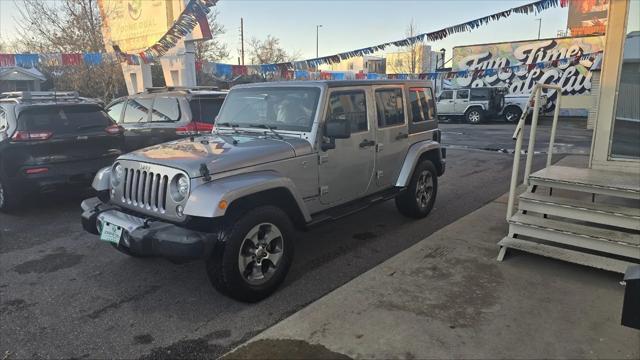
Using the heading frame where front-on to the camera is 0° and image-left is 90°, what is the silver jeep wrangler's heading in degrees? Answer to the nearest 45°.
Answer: approximately 45°

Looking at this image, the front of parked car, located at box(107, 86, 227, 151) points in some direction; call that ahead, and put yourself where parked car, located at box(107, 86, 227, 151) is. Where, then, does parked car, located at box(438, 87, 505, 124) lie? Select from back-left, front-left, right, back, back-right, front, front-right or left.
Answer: right

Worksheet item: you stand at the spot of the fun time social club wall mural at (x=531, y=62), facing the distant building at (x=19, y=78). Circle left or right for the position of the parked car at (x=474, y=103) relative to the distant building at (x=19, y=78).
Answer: left

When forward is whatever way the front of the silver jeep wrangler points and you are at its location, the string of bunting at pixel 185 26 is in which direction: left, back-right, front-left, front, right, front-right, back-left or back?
back-right

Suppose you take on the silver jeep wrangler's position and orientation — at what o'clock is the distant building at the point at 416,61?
The distant building is roughly at 5 o'clock from the silver jeep wrangler.

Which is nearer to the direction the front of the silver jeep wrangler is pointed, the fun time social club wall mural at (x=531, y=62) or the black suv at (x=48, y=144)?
the black suv

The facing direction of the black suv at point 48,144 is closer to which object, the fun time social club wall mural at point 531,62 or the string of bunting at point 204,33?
the string of bunting

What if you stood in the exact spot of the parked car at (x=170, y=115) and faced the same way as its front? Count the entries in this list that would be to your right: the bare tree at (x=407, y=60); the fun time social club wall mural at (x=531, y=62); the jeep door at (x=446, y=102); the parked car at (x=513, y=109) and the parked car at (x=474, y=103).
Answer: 5

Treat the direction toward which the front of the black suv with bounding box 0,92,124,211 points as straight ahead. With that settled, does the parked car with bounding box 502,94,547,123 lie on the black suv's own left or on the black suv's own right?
on the black suv's own right

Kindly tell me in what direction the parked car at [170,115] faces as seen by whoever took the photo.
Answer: facing away from the viewer and to the left of the viewer

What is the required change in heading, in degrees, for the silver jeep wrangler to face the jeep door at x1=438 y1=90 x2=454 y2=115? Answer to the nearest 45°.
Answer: approximately 180°

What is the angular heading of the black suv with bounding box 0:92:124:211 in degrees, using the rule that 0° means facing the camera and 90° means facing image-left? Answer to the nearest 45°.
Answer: approximately 135°
